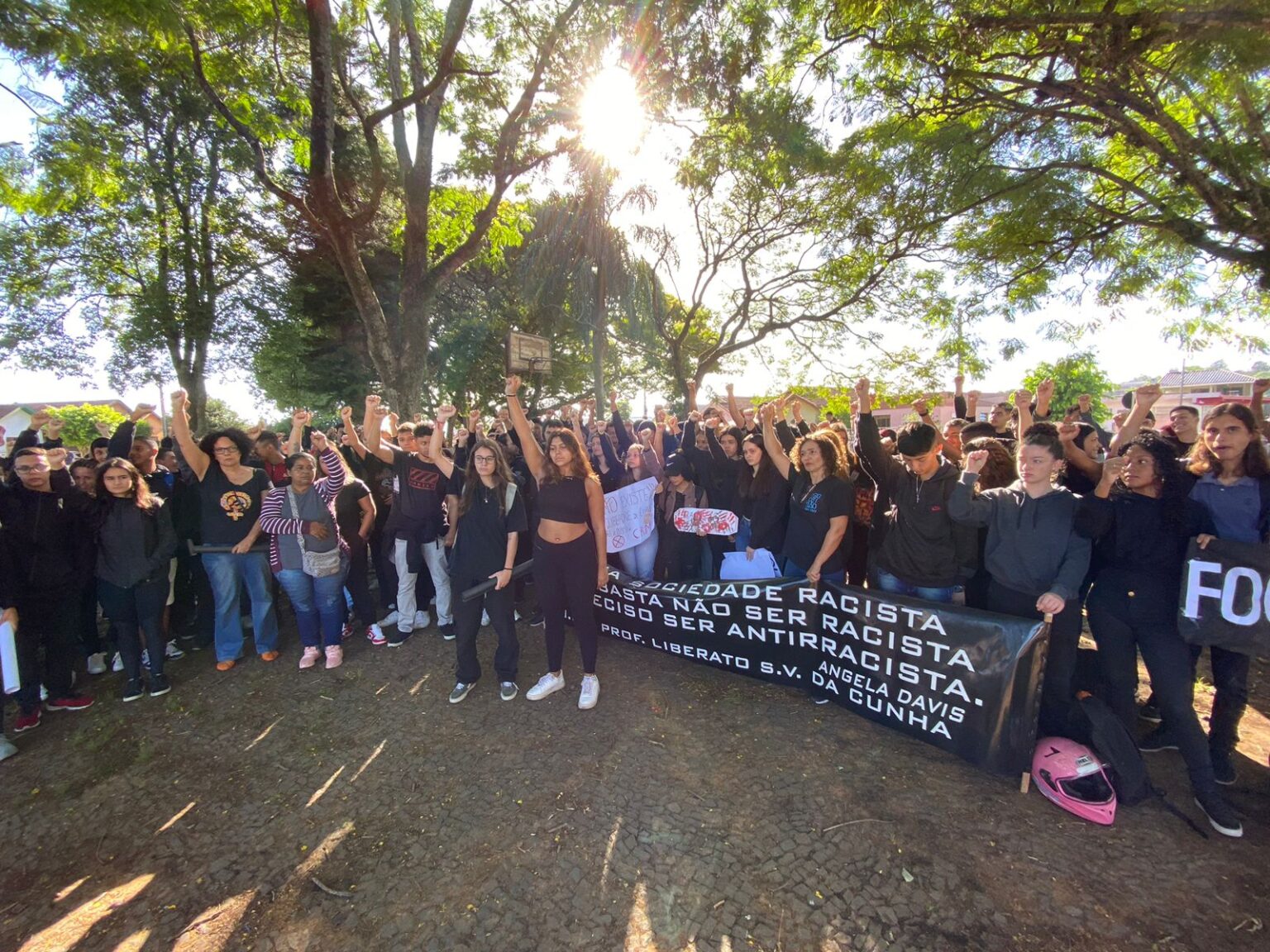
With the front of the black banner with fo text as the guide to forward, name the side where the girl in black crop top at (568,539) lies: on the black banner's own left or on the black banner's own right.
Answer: on the black banner's own right

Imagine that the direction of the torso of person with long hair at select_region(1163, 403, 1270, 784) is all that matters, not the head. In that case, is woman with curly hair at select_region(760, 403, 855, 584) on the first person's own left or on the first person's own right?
on the first person's own right

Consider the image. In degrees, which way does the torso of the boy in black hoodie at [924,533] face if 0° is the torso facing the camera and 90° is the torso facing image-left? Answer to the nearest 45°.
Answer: approximately 0°

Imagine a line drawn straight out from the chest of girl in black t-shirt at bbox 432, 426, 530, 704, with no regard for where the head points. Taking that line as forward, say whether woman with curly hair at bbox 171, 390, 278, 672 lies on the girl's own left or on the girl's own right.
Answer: on the girl's own right
